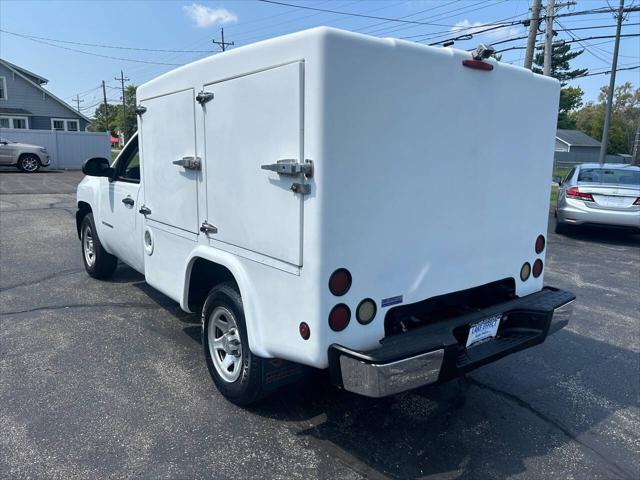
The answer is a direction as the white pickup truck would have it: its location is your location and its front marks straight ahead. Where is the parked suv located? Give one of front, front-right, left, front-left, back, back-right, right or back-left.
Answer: front

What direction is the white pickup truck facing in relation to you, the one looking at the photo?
facing away from the viewer and to the left of the viewer

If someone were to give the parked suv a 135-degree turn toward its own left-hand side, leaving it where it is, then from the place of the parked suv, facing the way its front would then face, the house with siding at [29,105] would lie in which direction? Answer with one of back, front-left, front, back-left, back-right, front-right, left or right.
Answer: front-right

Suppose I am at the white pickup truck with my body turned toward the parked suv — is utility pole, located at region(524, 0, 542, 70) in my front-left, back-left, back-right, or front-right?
front-right

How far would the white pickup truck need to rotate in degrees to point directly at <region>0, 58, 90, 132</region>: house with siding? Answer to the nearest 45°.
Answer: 0° — it already faces it

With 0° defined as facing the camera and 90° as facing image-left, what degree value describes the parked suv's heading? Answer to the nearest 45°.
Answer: approximately 270°

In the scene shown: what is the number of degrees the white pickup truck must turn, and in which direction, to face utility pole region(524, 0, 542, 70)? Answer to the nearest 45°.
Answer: approximately 90° to its right

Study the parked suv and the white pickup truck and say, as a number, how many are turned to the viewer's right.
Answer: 1
